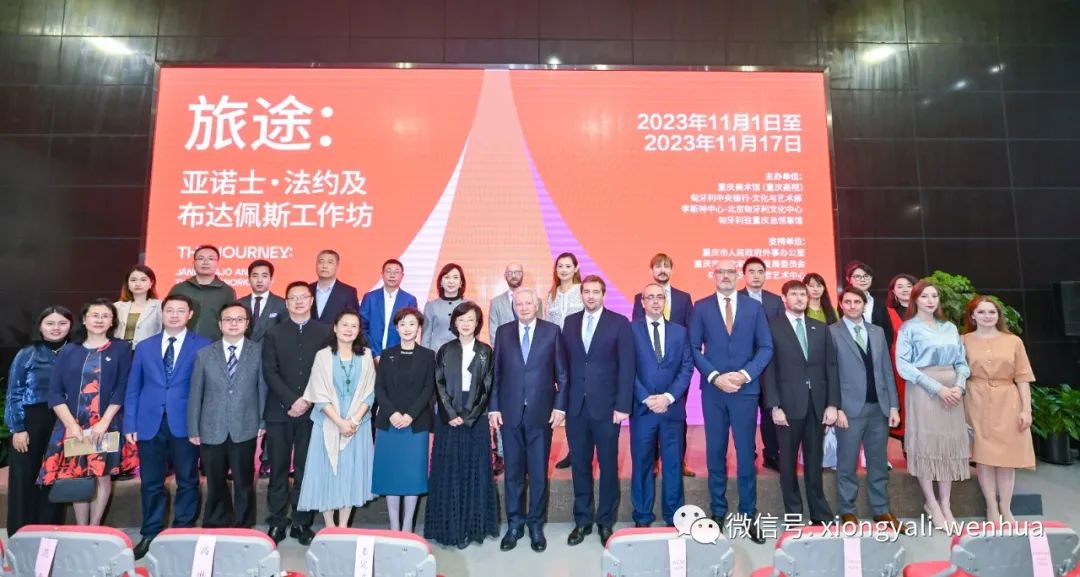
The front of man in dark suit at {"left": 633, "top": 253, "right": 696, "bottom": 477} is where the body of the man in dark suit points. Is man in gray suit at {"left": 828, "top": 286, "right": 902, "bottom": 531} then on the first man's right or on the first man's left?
on the first man's left

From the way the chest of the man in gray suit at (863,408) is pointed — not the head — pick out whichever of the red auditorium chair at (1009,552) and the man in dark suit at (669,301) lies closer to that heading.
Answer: the red auditorium chair

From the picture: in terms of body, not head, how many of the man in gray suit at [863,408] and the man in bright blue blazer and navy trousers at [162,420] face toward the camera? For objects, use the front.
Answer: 2

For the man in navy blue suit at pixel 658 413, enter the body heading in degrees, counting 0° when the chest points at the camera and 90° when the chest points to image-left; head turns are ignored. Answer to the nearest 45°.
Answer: approximately 0°

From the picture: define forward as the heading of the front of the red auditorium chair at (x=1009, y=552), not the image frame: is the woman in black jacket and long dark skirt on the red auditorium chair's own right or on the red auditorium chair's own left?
on the red auditorium chair's own left

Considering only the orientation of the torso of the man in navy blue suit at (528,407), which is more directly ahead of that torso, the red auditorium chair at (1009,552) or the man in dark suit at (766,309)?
the red auditorium chair

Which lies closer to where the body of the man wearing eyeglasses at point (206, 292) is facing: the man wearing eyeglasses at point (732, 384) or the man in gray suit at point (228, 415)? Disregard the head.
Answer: the man in gray suit
